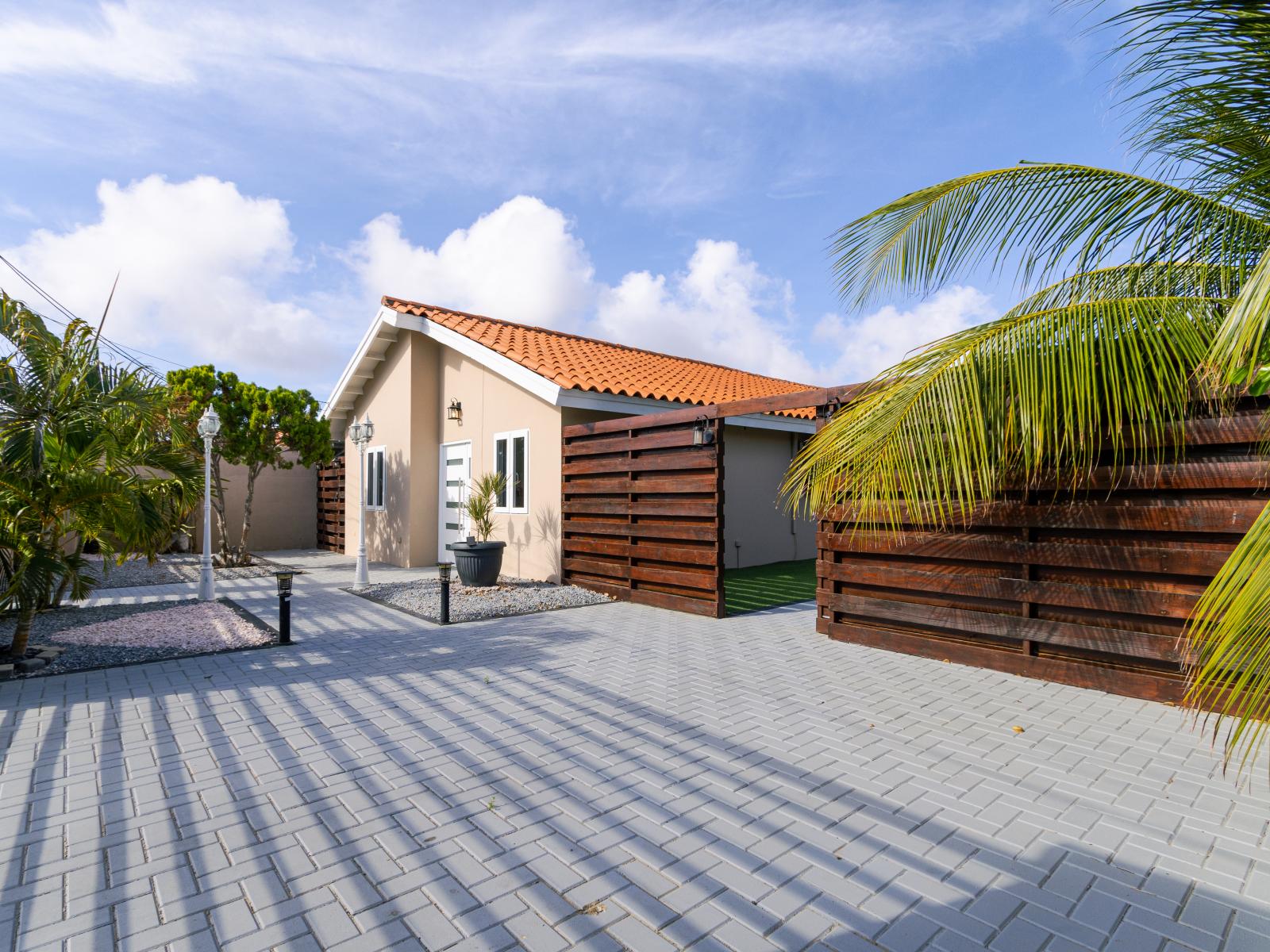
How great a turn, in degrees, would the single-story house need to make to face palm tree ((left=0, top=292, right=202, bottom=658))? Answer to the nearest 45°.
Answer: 0° — it already faces it

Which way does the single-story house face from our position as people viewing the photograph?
facing the viewer and to the left of the viewer

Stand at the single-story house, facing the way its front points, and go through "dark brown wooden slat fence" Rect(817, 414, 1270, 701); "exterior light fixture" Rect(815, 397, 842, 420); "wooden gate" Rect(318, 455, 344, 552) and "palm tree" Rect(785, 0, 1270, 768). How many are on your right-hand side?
1

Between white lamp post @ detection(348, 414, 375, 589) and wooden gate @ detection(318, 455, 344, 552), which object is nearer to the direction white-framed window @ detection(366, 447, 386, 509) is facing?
the white lamp post

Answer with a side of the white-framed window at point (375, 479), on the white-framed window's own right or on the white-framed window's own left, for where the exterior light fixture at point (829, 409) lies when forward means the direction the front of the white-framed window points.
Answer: on the white-framed window's own left

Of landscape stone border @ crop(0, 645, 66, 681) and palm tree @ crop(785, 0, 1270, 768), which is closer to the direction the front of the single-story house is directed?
the landscape stone border

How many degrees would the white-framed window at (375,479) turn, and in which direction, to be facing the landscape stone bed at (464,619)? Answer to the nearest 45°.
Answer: approximately 45° to its left

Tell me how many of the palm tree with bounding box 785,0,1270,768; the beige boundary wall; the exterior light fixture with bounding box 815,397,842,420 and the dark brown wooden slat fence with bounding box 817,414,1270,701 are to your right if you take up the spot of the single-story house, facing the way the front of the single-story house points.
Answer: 1

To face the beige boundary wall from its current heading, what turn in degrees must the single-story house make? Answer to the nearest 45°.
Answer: approximately 90° to its right

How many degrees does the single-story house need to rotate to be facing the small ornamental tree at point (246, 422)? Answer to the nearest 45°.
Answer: approximately 45° to its right
